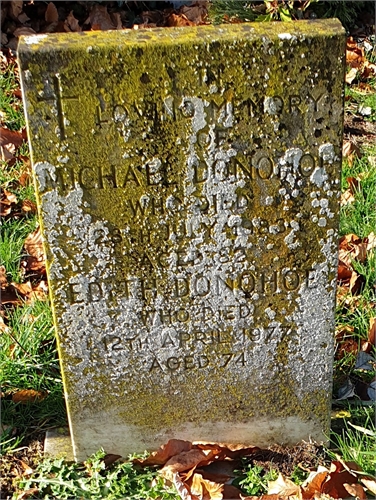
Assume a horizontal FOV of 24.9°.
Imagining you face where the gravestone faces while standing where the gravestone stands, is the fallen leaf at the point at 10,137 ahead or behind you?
behind

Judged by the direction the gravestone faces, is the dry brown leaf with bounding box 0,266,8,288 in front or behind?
behind

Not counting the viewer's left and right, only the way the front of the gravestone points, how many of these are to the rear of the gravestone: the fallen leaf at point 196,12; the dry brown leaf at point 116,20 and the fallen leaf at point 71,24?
3

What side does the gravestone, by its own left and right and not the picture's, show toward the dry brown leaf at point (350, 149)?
back

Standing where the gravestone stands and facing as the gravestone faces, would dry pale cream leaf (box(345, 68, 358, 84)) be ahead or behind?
behind

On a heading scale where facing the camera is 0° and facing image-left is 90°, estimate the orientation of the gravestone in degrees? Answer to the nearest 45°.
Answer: approximately 0°

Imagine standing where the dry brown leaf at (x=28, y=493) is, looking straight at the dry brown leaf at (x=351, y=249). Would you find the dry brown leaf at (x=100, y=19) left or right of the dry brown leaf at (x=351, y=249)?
left

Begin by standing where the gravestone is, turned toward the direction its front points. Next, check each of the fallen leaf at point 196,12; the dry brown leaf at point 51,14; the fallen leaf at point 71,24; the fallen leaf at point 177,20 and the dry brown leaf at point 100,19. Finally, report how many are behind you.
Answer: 5

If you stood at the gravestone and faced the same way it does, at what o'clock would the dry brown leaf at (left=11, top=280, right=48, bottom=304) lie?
The dry brown leaf is roughly at 5 o'clock from the gravestone.

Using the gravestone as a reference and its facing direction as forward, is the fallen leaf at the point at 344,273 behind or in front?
behind
